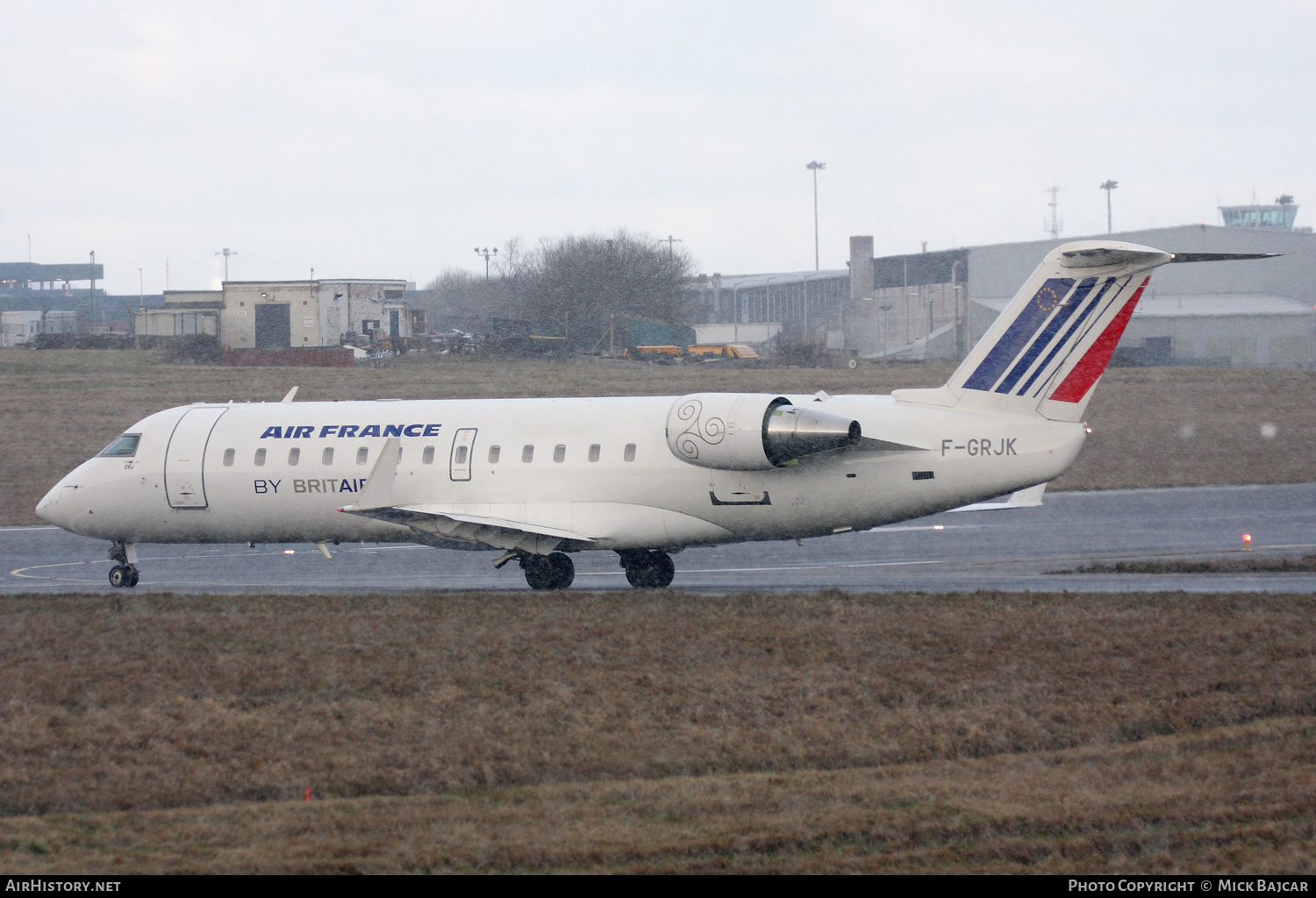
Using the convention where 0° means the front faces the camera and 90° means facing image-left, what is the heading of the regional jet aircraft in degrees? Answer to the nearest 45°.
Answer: approximately 135°
